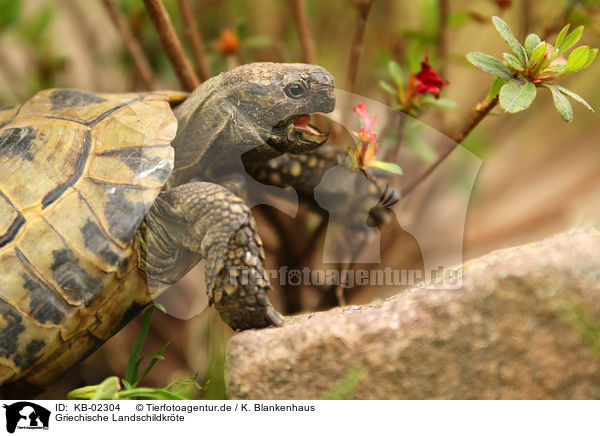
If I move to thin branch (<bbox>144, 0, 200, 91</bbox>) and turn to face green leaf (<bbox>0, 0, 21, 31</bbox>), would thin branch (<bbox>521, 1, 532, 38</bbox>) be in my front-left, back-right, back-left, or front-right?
back-right

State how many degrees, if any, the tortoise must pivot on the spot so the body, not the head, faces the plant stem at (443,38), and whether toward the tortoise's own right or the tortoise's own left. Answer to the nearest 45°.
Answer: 0° — it already faces it

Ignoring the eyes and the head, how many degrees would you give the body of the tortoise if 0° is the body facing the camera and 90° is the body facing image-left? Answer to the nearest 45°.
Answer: approximately 270°
